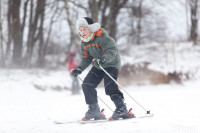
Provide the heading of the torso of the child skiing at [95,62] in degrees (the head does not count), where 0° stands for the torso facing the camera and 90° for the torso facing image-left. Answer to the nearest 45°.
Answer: approximately 45°

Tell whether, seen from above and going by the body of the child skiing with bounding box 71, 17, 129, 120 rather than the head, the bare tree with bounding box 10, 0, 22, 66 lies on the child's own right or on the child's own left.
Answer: on the child's own right

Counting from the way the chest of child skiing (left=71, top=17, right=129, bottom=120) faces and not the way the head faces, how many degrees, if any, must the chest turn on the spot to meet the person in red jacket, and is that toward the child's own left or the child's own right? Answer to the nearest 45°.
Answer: approximately 135° to the child's own right

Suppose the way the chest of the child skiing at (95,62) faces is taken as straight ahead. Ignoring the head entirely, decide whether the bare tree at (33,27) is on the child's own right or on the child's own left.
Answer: on the child's own right

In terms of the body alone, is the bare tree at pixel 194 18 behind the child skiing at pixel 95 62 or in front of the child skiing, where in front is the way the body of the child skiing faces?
behind
